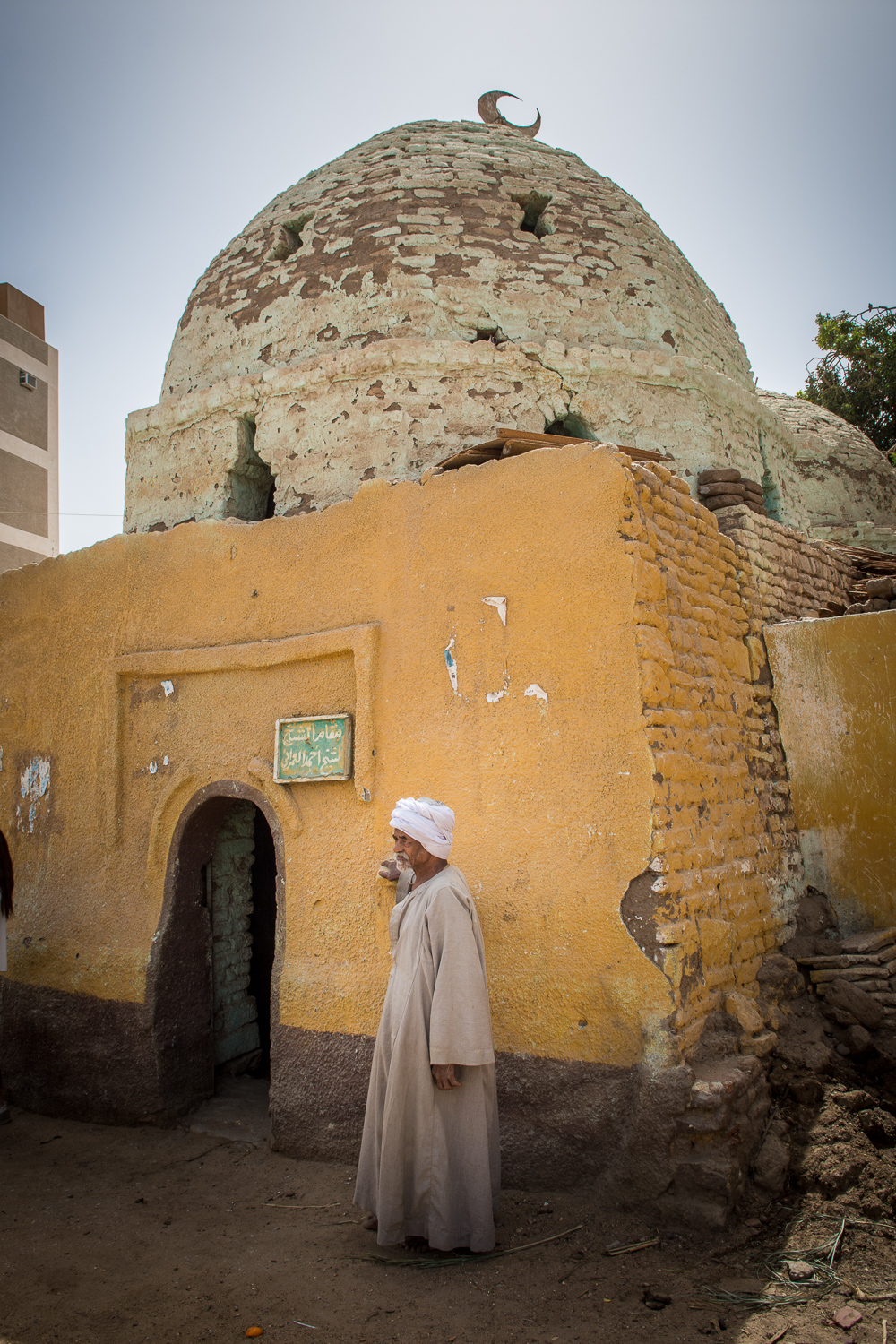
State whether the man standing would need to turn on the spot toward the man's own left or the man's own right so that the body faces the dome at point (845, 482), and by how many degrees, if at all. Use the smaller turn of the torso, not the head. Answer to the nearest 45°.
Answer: approximately 135° to the man's own right

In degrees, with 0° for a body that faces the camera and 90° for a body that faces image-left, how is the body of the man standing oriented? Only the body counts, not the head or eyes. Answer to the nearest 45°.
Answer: approximately 90°

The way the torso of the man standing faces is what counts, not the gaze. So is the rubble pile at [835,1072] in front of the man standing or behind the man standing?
behind

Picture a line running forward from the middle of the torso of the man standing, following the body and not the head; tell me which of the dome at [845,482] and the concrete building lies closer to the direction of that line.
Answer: the concrete building
